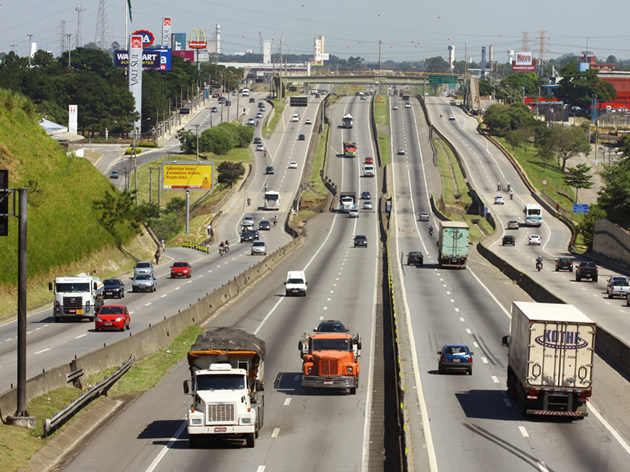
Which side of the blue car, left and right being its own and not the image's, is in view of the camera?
back

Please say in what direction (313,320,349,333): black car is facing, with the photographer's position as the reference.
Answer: facing the viewer

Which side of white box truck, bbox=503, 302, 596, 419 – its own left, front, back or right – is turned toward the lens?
back

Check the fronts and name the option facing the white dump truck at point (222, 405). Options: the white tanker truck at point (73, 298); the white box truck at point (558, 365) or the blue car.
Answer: the white tanker truck at point (73, 298)

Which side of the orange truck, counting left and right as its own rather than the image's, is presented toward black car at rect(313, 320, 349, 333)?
back

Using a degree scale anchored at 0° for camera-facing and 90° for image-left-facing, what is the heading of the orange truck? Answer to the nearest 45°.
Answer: approximately 0°

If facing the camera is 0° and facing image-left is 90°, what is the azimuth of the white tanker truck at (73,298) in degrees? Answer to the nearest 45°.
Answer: approximately 0°

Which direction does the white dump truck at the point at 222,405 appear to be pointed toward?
toward the camera

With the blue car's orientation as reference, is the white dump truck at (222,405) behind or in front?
behind

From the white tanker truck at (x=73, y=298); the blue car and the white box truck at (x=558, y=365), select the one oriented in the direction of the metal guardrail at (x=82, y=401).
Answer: the white tanker truck

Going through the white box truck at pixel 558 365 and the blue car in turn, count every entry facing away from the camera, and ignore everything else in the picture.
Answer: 2

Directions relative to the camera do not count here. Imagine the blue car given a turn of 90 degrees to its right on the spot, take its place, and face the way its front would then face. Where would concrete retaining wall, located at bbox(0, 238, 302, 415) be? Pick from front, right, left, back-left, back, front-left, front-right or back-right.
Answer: back

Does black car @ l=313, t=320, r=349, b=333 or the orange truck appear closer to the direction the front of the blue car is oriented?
the black car
